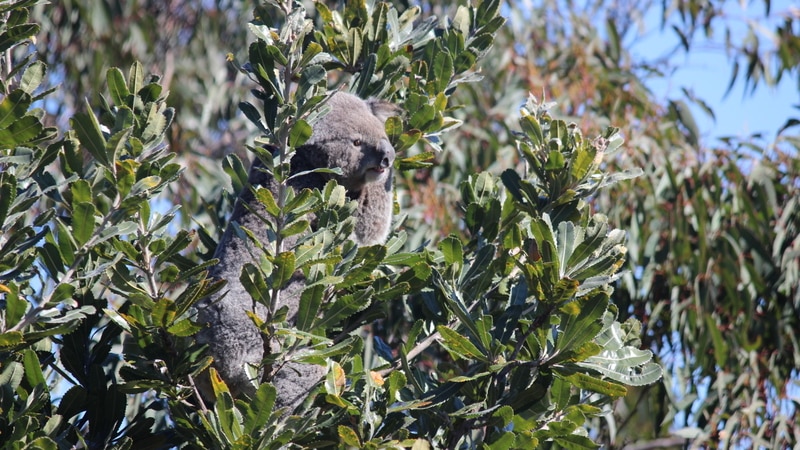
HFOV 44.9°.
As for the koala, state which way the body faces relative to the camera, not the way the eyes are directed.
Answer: to the viewer's right
